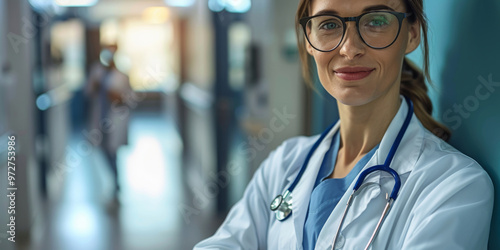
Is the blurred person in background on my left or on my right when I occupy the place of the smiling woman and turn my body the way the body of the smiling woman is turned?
on my right

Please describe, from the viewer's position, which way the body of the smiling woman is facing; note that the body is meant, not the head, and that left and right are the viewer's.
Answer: facing the viewer and to the left of the viewer

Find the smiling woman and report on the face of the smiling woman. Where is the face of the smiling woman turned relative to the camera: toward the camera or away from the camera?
toward the camera
